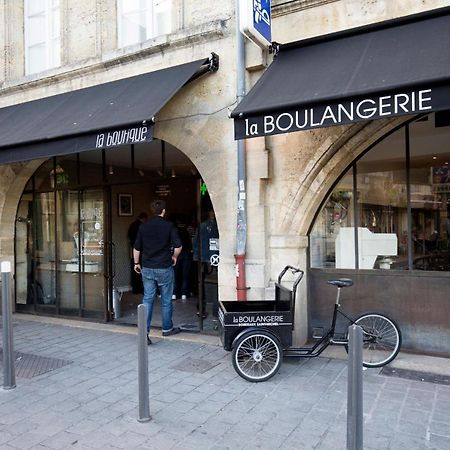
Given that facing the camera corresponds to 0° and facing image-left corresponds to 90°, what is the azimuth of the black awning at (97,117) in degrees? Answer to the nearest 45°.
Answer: approximately 45°

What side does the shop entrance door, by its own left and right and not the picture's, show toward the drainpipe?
left

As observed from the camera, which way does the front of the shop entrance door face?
facing the viewer and to the left of the viewer

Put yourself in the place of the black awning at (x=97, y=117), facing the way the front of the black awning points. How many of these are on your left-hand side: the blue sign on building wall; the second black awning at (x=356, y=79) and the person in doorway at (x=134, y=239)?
2

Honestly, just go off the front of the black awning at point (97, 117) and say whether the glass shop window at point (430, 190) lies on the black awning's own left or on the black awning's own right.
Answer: on the black awning's own left

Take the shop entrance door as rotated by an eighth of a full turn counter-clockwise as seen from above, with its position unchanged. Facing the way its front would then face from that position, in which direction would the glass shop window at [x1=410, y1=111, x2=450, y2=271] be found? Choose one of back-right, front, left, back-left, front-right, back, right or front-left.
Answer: front-left

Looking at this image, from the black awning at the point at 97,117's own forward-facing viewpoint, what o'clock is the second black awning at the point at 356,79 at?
The second black awning is roughly at 9 o'clock from the black awning.

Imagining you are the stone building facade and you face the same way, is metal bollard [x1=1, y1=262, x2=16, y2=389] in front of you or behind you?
in front
